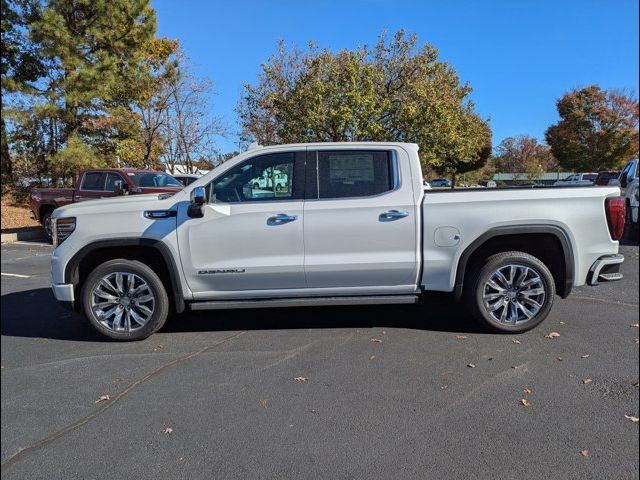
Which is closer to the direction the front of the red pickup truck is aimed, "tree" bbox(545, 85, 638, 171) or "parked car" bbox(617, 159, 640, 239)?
the parked car

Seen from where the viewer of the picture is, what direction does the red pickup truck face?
facing the viewer and to the right of the viewer

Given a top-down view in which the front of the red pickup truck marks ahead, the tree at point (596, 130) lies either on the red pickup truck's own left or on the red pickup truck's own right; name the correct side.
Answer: on the red pickup truck's own left

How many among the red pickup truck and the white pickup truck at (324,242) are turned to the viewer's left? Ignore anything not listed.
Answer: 1

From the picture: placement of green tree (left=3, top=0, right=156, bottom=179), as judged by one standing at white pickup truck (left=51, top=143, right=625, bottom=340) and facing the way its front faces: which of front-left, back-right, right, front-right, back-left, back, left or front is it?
front-right

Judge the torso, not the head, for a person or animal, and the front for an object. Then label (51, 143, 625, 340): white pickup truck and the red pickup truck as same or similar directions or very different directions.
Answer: very different directions

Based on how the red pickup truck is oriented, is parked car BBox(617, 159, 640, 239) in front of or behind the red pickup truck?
in front

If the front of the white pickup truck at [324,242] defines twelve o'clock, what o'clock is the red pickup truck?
The red pickup truck is roughly at 2 o'clock from the white pickup truck.

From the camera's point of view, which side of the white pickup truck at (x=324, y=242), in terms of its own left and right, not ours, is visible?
left

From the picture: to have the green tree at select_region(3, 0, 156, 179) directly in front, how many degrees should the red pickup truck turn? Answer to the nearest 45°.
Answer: approximately 135° to its left

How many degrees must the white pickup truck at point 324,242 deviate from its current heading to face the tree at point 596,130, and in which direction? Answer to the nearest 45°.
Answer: approximately 135° to its right

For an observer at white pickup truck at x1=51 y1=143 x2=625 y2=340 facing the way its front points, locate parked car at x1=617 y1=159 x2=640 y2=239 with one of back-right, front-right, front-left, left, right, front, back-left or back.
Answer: back-right

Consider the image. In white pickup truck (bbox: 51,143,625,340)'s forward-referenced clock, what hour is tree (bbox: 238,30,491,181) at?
The tree is roughly at 3 o'clock from the white pickup truck.

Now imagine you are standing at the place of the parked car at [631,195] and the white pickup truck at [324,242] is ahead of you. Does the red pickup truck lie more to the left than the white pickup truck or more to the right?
right
